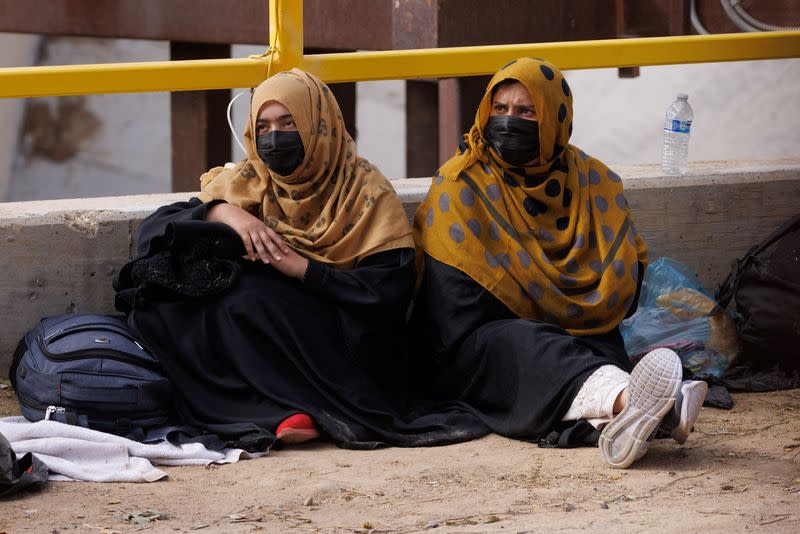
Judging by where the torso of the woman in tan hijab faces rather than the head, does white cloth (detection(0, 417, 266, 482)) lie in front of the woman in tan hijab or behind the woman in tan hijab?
in front

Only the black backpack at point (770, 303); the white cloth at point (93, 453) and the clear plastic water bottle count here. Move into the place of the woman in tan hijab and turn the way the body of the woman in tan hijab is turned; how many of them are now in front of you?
1

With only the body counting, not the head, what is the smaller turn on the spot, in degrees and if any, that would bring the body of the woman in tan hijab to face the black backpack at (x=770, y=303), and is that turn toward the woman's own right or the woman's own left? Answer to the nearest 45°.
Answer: approximately 135° to the woman's own left

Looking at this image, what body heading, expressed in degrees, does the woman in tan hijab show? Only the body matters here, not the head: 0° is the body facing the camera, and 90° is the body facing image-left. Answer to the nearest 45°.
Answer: approximately 45°

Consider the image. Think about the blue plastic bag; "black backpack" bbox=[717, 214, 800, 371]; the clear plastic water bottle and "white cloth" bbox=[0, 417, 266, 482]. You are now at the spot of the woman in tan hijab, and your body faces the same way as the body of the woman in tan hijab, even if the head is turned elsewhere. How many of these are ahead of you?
1

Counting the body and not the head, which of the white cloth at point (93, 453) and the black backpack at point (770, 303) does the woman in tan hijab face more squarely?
the white cloth
